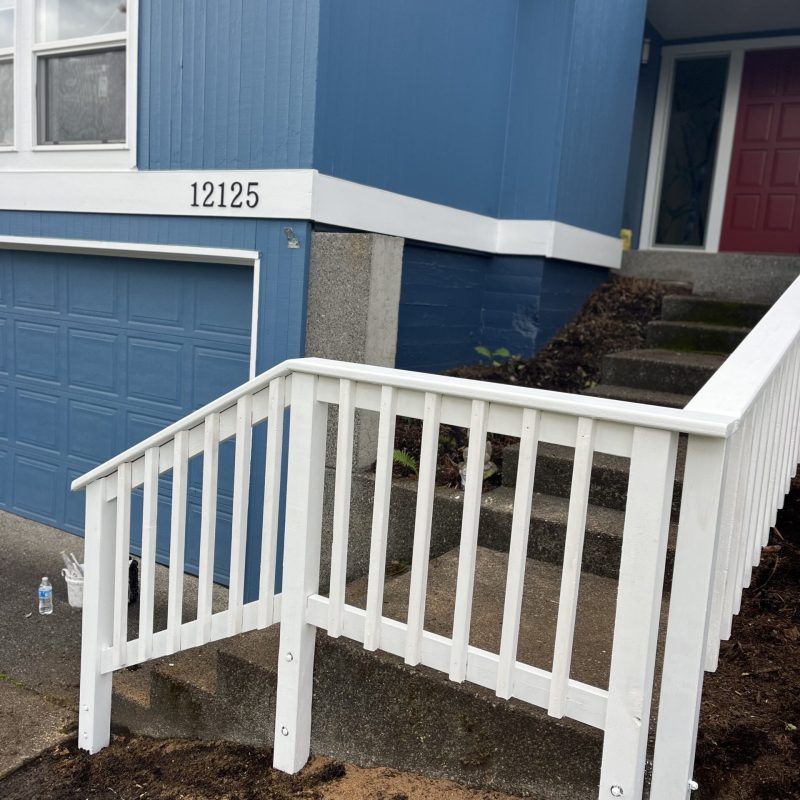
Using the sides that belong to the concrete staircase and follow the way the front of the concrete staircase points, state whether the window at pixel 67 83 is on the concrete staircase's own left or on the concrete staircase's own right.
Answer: on the concrete staircase's own right

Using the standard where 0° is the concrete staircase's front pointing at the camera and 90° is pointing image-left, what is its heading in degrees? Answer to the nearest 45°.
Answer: approximately 45°

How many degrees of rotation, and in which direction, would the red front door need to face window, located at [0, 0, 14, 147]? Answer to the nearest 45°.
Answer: approximately 45° to its right

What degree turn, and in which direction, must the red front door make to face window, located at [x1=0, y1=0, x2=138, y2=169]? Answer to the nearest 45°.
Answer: approximately 45° to its right

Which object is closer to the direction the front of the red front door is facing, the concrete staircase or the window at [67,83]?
the concrete staircase

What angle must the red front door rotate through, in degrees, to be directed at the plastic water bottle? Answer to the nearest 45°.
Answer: approximately 45° to its right

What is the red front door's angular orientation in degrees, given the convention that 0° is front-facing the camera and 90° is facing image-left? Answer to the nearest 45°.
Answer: approximately 0°

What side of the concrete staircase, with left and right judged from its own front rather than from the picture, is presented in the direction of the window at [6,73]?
right

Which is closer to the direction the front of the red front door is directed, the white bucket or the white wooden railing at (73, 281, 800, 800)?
the white wooden railing

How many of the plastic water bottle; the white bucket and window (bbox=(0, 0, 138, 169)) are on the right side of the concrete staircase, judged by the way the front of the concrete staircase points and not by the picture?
3
